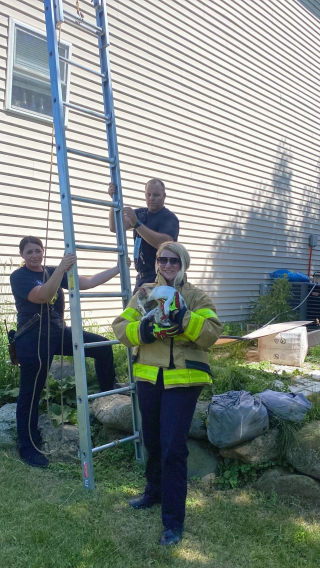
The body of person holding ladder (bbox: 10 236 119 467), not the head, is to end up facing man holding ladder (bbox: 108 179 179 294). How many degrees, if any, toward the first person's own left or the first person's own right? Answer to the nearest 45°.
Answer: approximately 45° to the first person's own left

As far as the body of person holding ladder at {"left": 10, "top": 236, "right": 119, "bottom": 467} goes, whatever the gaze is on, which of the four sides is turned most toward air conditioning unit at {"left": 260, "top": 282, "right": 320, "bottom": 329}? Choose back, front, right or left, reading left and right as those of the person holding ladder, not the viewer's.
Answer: left

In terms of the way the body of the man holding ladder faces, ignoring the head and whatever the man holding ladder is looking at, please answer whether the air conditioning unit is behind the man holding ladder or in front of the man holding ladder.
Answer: behind

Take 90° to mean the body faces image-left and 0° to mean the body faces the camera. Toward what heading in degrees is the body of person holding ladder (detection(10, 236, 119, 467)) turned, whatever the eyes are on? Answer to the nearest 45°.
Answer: approximately 315°
